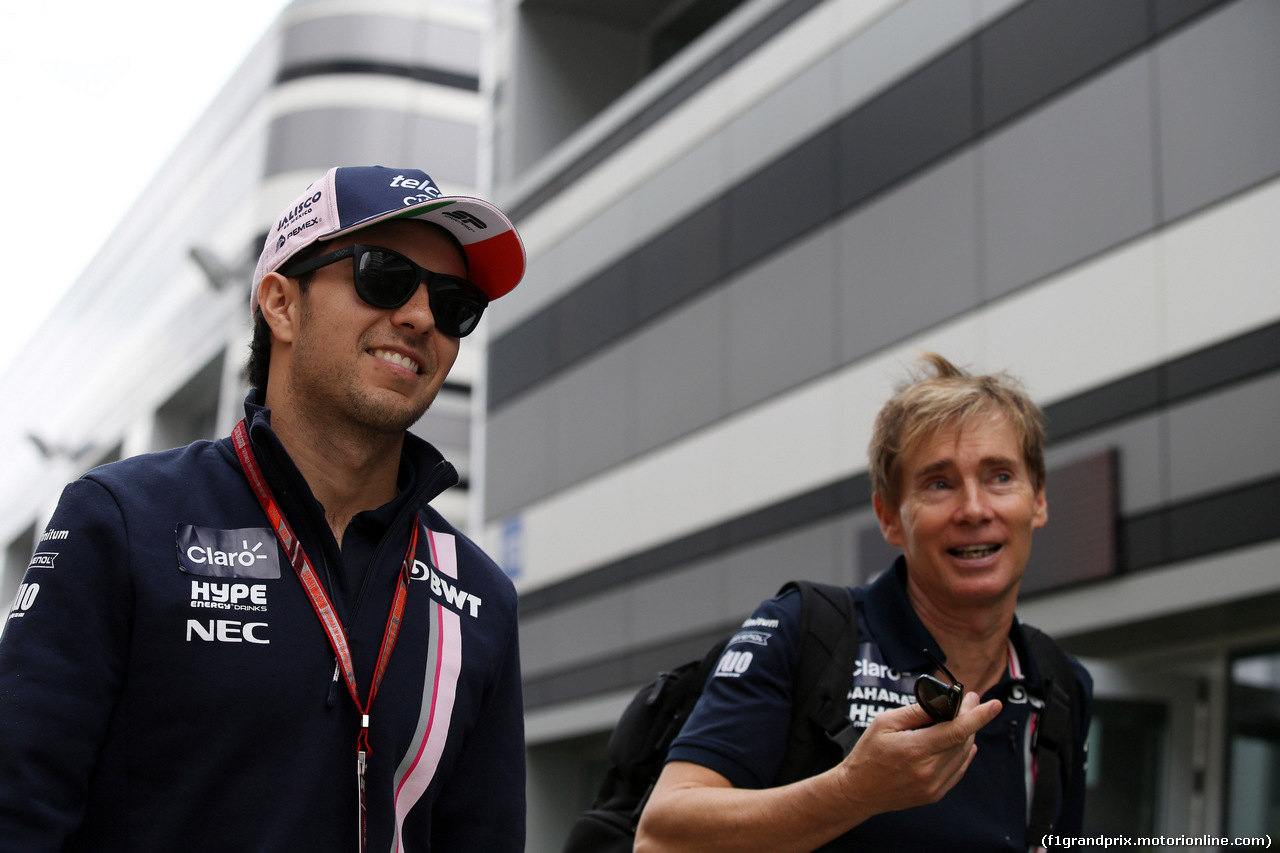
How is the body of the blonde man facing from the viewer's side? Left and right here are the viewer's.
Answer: facing the viewer and to the right of the viewer

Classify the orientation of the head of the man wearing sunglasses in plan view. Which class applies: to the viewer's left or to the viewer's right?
to the viewer's right

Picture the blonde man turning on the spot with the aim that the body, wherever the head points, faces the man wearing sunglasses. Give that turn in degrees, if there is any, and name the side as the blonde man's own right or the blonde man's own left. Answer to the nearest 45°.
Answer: approximately 90° to the blonde man's own right

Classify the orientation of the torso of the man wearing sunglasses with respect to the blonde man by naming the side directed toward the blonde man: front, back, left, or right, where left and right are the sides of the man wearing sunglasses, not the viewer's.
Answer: left

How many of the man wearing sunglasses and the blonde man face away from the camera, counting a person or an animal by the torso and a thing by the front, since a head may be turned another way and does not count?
0
